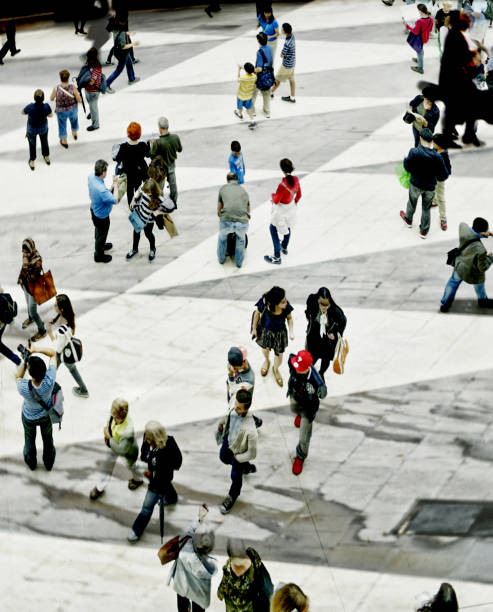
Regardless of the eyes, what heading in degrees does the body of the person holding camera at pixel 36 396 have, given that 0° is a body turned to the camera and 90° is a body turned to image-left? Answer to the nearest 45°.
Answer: approximately 135°

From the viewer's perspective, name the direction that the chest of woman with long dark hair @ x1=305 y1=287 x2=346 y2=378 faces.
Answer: toward the camera

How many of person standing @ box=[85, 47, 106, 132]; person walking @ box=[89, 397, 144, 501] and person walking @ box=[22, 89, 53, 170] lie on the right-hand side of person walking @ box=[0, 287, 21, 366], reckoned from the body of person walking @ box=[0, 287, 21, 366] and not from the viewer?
2

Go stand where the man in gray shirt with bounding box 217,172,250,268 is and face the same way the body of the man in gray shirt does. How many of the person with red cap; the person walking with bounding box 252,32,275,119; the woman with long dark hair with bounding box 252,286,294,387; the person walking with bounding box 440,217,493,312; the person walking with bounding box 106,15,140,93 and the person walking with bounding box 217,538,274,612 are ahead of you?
2

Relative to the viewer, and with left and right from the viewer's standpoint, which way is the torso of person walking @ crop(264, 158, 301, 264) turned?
facing away from the viewer and to the left of the viewer

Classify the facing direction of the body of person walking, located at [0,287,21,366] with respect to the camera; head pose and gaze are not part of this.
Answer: to the viewer's left

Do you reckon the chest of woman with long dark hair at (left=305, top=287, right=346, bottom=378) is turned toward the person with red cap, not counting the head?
yes
